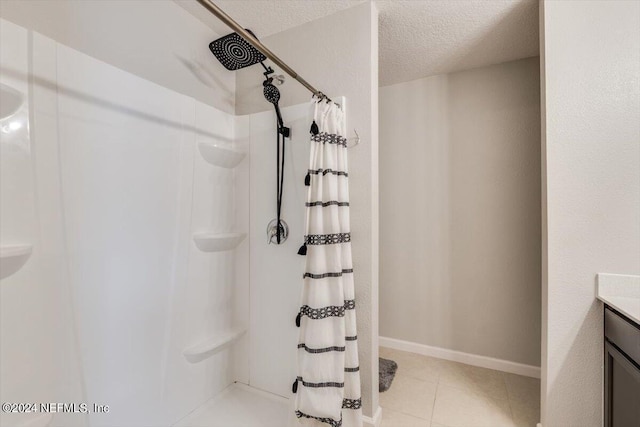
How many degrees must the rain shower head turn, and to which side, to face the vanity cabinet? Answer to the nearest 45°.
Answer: approximately 90° to its left

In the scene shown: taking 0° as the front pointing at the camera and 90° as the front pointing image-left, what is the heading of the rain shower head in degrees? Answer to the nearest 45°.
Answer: approximately 45°
